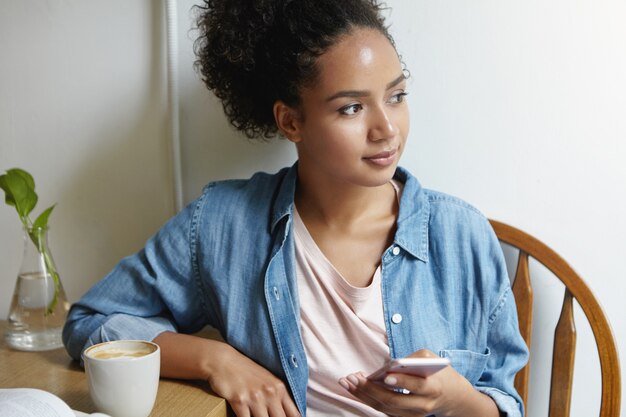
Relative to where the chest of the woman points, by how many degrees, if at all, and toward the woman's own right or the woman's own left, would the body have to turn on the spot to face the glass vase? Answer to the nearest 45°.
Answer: approximately 90° to the woman's own right

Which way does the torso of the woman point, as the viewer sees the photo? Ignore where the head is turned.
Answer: toward the camera

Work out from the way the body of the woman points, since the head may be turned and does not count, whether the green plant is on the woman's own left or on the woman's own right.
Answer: on the woman's own right

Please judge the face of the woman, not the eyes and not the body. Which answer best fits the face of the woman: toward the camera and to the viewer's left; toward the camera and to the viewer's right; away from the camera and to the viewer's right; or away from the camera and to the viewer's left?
toward the camera and to the viewer's right
